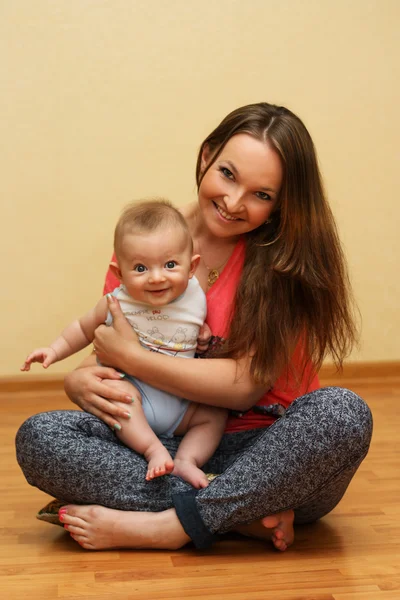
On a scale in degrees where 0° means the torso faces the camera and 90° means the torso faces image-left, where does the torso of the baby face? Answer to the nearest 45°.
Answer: approximately 0°
